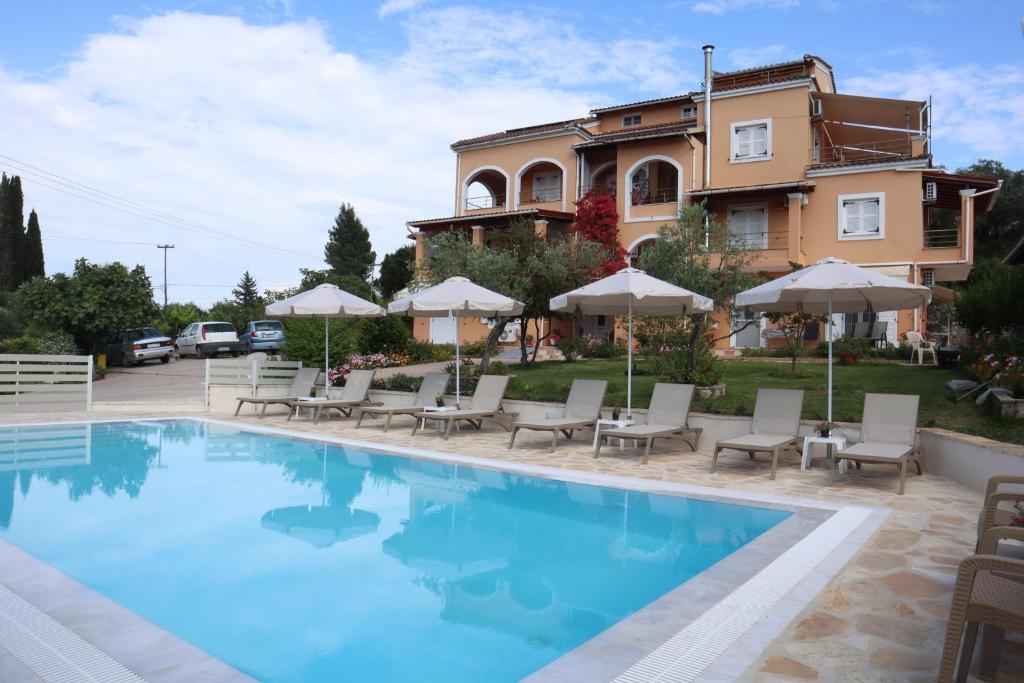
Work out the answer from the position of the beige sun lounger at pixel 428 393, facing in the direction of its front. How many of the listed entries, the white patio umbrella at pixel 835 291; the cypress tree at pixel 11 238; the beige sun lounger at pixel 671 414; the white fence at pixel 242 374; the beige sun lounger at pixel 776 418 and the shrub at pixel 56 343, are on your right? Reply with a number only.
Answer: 3

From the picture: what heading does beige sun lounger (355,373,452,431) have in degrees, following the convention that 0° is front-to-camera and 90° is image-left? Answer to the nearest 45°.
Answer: approximately 45°

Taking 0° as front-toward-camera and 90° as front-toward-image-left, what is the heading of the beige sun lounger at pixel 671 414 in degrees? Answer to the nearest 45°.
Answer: approximately 45°

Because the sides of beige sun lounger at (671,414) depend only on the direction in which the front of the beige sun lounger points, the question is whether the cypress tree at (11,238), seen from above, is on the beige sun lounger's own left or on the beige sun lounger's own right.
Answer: on the beige sun lounger's own right

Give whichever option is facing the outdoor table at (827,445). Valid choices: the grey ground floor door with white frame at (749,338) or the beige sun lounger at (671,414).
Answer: the grey ground floor door with white frame

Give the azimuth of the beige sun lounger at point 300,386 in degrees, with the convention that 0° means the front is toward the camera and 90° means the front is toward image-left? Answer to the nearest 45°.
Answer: approximately 45°

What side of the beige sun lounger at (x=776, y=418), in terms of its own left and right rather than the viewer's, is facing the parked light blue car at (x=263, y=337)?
right

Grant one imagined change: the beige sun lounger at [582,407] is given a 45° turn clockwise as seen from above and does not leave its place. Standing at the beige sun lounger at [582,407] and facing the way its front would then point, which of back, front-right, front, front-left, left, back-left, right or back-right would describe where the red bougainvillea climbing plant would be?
right
